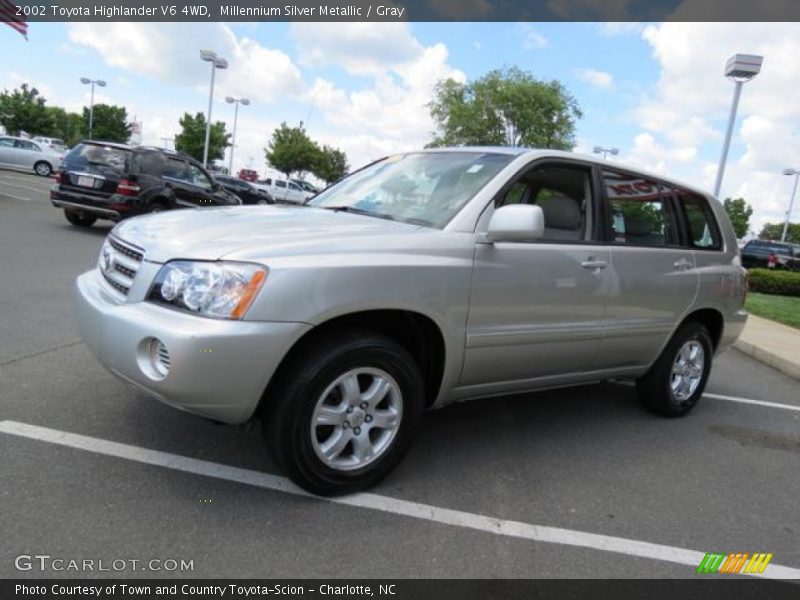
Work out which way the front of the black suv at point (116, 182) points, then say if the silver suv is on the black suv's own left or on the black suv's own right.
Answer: on the black suv's own right

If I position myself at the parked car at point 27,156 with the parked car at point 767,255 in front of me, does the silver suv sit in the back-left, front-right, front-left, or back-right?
front-right

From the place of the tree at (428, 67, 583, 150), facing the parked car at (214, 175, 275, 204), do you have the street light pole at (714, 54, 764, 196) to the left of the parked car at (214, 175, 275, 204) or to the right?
left

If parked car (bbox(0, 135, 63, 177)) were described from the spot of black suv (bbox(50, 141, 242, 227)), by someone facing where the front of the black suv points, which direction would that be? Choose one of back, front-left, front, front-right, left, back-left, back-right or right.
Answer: front-left

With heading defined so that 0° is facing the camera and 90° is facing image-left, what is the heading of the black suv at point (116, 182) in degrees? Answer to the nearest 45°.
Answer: approximately 225°

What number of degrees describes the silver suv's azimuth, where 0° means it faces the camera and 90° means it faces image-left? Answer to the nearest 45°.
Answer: approximately 45°

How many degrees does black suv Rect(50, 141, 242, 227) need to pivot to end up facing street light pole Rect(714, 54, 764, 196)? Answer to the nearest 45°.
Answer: approximately 45° to its right

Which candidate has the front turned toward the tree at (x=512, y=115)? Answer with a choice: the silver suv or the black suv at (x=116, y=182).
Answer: the black suv

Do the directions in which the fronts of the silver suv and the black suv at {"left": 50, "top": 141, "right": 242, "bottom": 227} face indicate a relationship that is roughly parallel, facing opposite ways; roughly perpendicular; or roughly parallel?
roughly parallel, facing opposite ways

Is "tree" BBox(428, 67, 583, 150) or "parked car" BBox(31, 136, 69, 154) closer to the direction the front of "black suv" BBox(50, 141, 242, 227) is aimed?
the tree

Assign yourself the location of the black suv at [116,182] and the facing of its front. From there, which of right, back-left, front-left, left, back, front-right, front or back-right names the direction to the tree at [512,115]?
front

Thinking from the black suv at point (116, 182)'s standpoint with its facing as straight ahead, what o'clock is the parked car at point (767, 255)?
The parked car is roughly at 1 o'clock from the black suv.

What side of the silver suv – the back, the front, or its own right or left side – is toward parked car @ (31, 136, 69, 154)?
right

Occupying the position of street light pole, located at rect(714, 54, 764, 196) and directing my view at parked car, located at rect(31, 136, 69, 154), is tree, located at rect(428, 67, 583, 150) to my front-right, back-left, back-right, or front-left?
front-right

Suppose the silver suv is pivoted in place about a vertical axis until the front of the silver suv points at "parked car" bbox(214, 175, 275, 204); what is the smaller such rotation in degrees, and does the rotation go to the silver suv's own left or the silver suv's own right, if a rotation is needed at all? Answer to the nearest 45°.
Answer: approximately 135° to the silver suv's own right
